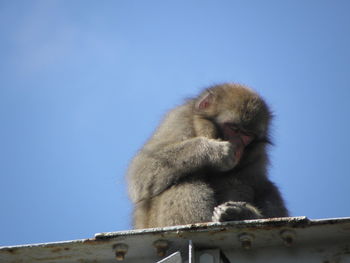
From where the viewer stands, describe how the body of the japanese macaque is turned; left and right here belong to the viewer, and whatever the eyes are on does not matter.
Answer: facing the viewer and to the right of the viewer
